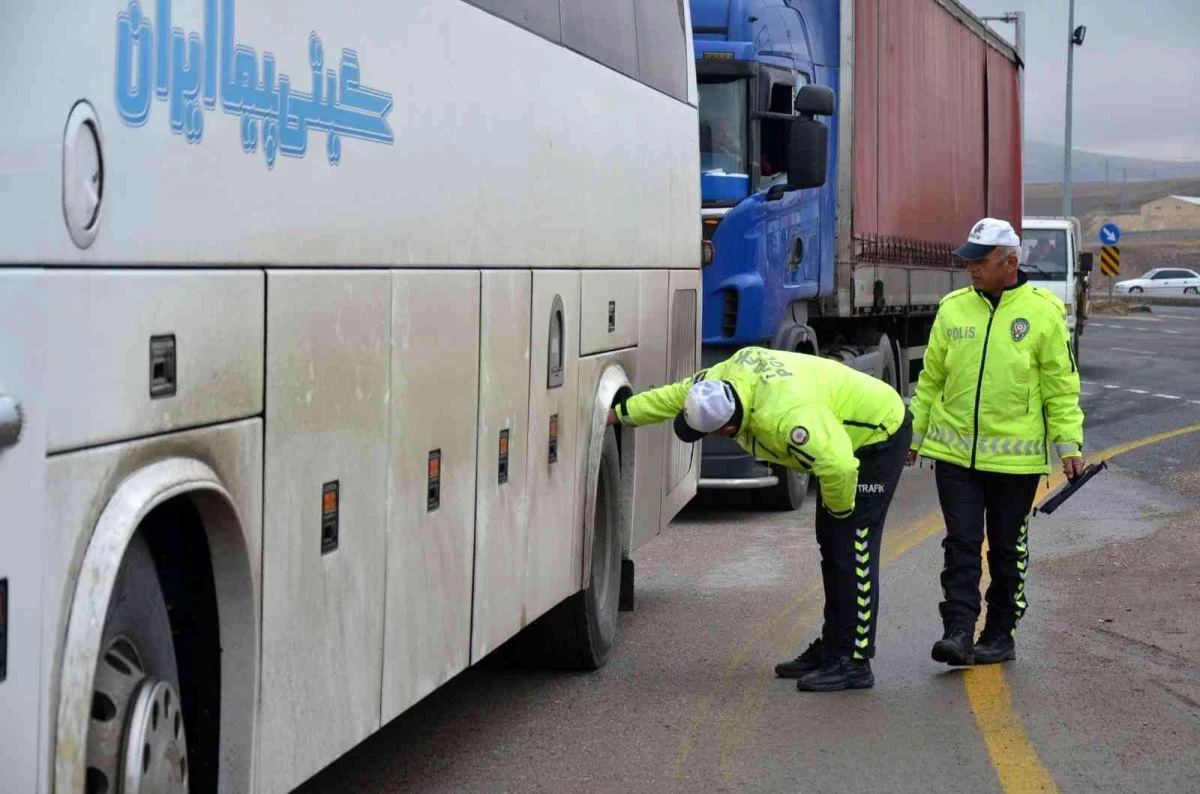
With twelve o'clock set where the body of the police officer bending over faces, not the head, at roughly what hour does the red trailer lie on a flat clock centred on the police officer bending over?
The red trailer is roughly at 3 o'clock from the police officer bending over.

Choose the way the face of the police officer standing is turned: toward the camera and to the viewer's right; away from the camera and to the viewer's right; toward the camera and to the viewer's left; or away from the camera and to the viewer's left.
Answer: toward the camera and to the viewer's left

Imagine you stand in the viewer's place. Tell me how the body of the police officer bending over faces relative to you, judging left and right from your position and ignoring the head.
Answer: facing to the left of the viewer

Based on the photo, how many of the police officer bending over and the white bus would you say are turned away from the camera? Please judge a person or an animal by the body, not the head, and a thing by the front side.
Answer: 0

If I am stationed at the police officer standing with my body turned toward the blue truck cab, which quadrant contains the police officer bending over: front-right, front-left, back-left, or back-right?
back-left

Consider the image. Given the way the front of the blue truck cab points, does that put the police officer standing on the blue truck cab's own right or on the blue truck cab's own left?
on the blue truck cab's own left

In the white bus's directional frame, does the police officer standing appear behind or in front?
behind

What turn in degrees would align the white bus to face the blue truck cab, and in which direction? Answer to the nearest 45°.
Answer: approximately 135° to its right

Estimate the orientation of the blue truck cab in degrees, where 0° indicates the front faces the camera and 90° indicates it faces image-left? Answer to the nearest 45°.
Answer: approximately 45°

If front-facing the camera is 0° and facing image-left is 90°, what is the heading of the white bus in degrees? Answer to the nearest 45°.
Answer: approximately 45°

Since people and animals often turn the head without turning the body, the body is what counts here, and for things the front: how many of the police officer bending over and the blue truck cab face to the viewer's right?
0
